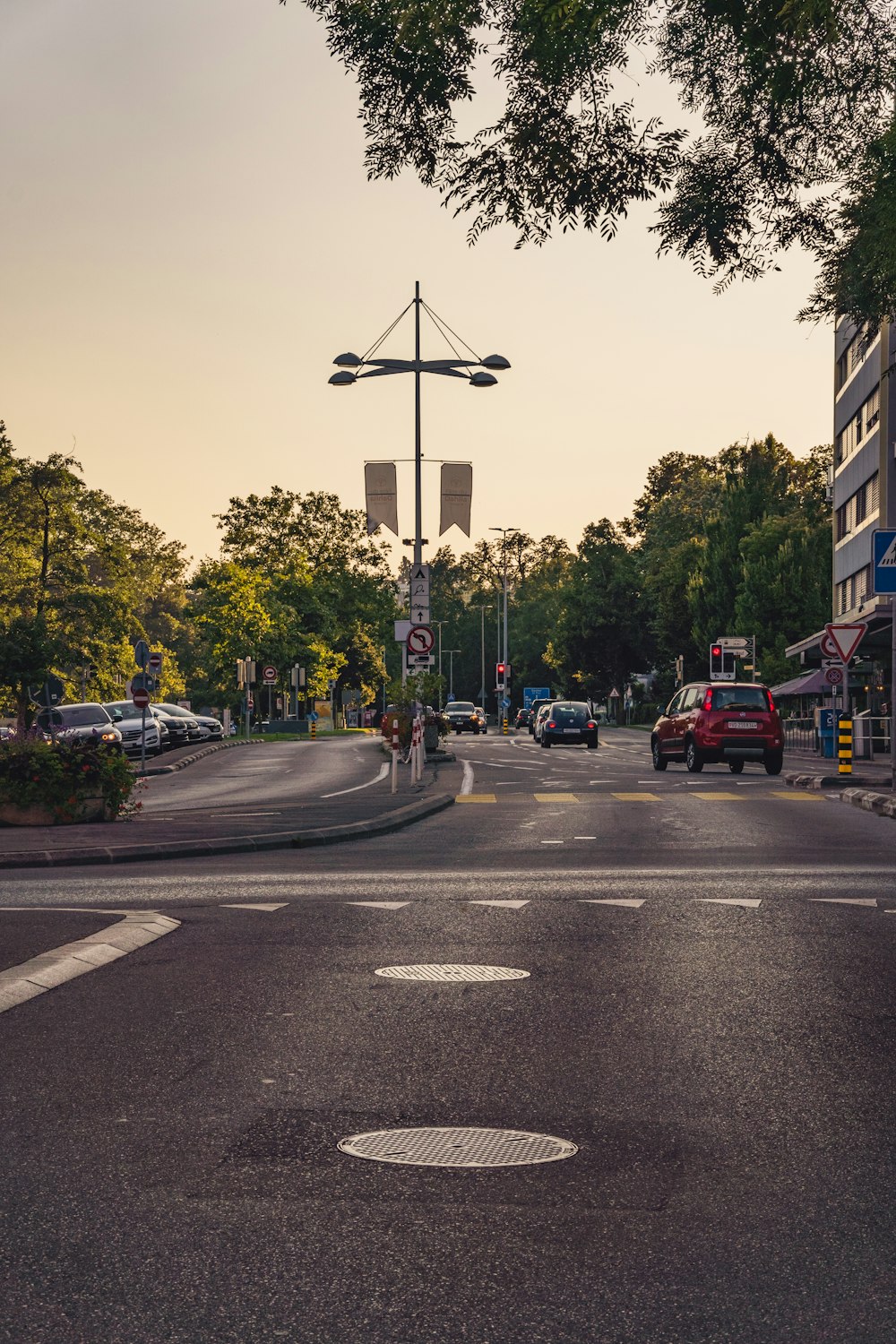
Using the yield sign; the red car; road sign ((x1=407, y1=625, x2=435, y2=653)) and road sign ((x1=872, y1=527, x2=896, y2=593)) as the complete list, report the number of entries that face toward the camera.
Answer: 3

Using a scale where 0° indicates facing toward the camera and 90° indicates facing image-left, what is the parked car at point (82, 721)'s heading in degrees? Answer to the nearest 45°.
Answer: approximately 315°

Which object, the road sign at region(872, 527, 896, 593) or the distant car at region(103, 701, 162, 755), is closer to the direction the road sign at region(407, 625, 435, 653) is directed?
the road sign

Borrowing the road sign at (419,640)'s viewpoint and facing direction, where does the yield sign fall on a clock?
The yield sign is roughly at 9 o'clock from the road sign.

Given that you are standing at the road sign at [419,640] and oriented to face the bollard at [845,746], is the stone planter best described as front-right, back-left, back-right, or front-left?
back-right

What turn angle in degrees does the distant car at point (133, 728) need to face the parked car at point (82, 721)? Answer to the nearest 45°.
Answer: approximately 90° to its right

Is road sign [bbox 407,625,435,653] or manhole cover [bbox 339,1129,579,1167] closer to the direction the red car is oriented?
the road sign

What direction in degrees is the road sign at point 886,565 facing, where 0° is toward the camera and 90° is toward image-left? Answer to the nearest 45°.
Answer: approximately 0°

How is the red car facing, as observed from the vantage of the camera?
facing away from the viewer and to the left of the viewer
